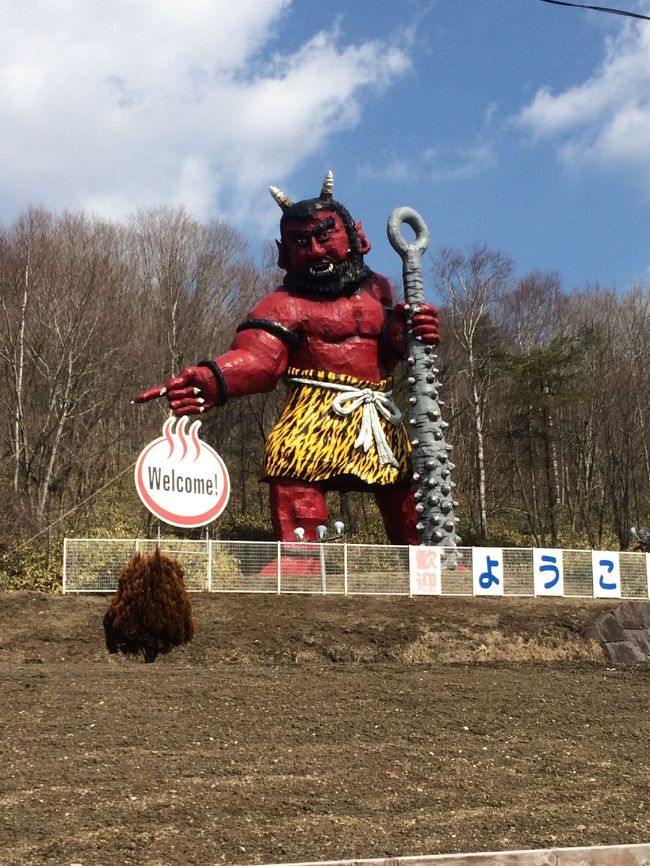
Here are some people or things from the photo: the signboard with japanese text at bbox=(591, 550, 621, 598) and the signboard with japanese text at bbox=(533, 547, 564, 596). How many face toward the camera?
2

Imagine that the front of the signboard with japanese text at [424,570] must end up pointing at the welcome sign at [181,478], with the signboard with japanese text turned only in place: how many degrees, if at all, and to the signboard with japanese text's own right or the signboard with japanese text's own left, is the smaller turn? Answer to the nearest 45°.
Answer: approximately 45° to the signboard with japanese text's own right

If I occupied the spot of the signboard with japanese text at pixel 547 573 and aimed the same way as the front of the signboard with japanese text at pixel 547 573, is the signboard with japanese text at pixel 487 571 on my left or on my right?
on my right

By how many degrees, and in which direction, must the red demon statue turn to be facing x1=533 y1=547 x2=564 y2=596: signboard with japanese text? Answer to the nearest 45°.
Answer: approximately 90° to its left

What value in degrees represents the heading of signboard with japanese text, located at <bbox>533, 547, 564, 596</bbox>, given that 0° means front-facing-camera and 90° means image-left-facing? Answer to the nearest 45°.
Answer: approximately 0°

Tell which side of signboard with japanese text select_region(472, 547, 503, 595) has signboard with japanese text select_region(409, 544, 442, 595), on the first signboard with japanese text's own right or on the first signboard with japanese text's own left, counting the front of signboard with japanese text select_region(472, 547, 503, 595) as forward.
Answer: on the first signboard with japanese text's own right

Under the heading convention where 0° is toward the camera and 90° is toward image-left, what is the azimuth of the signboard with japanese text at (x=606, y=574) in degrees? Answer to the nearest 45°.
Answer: approximately 0°

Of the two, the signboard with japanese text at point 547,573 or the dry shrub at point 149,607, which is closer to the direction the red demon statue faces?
the dry shrub

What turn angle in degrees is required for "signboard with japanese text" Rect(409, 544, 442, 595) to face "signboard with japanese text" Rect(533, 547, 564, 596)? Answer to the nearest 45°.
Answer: approximately 135° to its left
